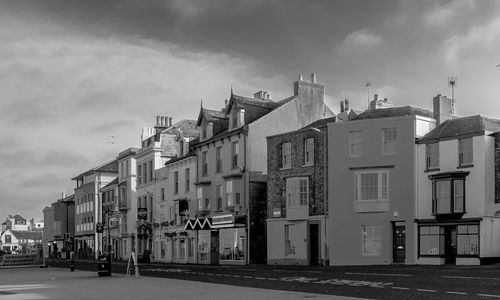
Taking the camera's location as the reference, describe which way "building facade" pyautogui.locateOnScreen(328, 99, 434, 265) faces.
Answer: facing the viewer
